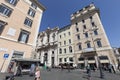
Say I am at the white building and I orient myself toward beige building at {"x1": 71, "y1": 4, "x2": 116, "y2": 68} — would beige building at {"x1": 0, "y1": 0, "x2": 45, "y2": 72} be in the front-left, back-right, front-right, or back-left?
front-right

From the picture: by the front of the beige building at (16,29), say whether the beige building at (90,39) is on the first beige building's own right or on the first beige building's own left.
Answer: on the first beige building's own left

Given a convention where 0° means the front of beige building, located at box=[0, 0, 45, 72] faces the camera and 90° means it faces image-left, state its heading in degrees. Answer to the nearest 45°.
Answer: approximately 315°

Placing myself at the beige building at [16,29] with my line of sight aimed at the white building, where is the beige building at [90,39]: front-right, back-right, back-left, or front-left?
front-right

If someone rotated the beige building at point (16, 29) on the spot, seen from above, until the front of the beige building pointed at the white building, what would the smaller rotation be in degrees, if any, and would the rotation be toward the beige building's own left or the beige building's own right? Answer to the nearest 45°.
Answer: approximately 90° to the beige building's own left

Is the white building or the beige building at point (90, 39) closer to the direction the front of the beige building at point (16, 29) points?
the beige building

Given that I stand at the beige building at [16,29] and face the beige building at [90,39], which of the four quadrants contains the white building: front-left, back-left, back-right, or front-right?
front-left
